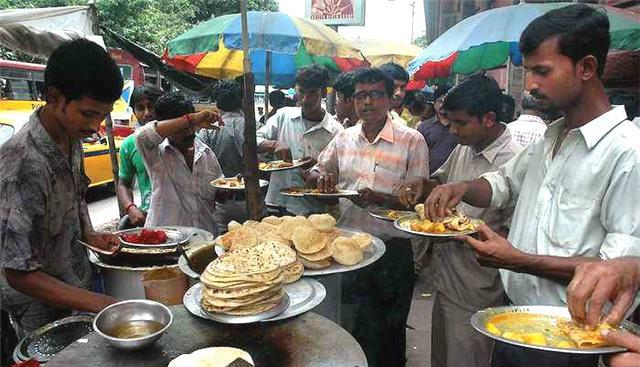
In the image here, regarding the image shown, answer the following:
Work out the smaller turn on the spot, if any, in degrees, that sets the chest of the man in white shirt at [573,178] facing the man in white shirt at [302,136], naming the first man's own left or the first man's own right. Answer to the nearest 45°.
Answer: approximately 90° to the first man's own right

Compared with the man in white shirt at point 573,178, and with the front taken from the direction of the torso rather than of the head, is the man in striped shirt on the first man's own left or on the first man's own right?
on the first man's own right

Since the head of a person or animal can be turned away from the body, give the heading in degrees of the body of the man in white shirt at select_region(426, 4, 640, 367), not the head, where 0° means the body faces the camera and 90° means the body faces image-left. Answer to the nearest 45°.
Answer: approximately 45°

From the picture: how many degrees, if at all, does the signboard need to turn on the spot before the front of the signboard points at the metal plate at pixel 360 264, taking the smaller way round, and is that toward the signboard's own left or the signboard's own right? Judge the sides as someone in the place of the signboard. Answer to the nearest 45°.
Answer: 0° — it already faces it

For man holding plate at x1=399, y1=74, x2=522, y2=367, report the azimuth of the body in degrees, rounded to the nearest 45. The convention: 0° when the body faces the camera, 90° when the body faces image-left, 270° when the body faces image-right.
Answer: approximately 45°

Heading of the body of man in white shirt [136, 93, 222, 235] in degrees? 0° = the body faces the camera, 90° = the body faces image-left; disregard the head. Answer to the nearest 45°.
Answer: approximately 315°
